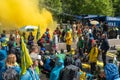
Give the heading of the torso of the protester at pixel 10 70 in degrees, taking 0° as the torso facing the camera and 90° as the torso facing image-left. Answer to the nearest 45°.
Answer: approximately 180°

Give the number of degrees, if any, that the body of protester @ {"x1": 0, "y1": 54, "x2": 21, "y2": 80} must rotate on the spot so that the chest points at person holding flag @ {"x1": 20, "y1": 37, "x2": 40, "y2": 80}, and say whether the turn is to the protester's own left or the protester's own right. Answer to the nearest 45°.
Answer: approximately 135° to the protester's own right

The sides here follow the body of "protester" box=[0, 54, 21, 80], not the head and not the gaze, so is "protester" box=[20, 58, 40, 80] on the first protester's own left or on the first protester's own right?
on the first protester's own right

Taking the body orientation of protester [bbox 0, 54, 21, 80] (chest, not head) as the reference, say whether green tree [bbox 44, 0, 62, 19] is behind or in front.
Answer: in front

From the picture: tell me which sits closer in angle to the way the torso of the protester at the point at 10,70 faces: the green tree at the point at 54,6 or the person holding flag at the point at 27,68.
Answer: the green tree
